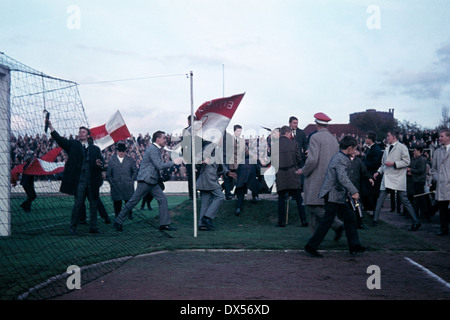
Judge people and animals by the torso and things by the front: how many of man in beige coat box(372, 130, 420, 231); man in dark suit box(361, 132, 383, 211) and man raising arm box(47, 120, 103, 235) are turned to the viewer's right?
0

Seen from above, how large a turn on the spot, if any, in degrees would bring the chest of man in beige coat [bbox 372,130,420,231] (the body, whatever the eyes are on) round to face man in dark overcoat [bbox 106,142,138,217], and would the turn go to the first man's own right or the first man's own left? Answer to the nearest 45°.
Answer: approximately 45° to the first man's own right

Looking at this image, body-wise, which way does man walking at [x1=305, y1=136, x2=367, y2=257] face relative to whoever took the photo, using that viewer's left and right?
facing to the right of the viewer

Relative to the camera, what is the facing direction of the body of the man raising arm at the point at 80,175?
toward the camera

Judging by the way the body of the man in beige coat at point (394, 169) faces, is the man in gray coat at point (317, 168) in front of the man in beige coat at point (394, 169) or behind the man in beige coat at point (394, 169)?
in front

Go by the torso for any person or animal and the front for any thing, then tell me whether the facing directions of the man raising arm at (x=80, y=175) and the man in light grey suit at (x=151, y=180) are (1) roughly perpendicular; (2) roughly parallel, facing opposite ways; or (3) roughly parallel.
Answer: roughly perpendicular

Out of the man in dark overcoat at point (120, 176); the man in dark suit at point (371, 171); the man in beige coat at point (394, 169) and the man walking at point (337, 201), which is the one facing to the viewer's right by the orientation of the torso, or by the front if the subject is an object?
the man walking

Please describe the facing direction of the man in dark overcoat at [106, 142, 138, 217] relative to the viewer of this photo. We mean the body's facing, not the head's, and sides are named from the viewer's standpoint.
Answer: facing the viewer

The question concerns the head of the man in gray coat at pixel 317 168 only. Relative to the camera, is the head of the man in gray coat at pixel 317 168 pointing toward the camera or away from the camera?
away from the camera

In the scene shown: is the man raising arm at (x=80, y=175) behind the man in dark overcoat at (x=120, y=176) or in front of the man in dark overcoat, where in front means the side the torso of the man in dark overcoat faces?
in front
